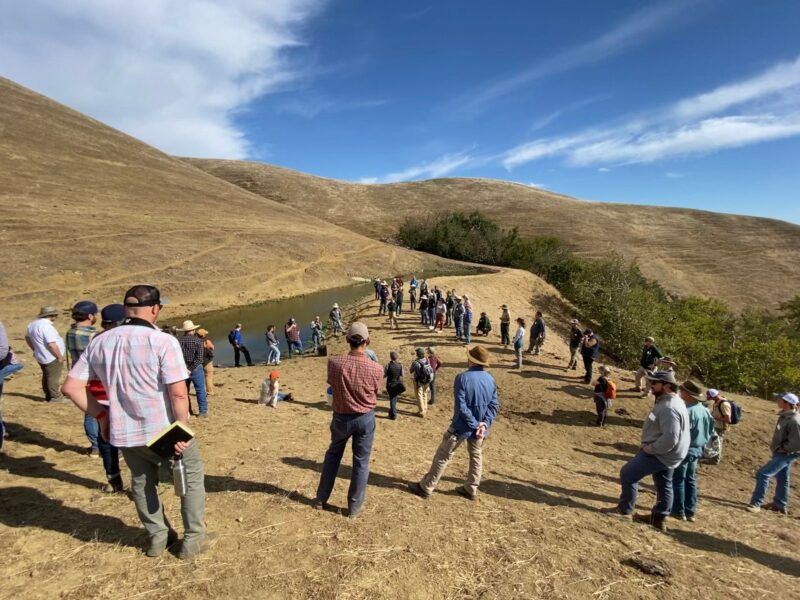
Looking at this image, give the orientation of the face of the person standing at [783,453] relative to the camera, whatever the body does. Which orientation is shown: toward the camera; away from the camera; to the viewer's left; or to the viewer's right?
to the viewer's left

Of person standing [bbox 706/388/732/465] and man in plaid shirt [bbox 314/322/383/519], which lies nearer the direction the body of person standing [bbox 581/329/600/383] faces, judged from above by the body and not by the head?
the man in plaid shirt

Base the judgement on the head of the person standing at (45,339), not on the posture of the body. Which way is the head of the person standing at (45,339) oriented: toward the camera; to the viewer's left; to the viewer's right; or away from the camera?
to the viewer's right

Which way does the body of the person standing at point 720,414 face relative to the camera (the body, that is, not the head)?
to the viewer's left

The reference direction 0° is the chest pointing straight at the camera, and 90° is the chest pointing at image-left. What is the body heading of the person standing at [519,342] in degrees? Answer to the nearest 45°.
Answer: approximately 90°

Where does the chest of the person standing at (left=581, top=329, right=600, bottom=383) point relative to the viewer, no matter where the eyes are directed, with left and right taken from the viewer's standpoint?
facing to the left of the viewer

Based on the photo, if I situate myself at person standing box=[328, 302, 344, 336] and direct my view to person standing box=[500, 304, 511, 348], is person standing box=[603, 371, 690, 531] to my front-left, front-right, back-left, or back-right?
front-right

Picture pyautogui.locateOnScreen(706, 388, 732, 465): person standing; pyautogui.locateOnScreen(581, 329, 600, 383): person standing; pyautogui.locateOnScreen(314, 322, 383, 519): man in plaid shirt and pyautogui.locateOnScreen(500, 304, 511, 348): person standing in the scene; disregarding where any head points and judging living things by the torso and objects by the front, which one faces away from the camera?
the man in plaid shirt

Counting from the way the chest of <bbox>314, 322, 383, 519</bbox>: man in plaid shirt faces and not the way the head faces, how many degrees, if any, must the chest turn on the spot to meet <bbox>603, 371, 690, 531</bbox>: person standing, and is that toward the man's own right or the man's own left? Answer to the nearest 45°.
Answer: approximately 90° to the man's own right

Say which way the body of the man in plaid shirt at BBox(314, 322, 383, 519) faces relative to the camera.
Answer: away from the camera

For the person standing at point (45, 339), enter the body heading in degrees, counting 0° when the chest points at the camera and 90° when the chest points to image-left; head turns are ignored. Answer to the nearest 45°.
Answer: approximately 225°

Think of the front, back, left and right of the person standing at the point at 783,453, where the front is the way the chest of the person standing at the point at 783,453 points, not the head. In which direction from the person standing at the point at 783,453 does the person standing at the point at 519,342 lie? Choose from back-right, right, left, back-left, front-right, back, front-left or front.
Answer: front-right

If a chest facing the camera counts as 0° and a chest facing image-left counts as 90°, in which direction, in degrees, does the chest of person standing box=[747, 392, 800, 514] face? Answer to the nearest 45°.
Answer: approximately 90°

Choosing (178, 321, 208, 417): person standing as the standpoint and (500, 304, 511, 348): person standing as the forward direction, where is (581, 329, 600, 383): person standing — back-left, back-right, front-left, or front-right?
front-right

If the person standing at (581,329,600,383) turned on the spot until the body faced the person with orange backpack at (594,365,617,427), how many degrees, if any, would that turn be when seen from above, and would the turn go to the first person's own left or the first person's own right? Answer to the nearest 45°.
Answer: approximately 90° to the first person's own left

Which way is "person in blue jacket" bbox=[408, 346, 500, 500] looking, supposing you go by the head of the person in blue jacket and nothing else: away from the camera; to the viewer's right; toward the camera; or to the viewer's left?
away from the camera
